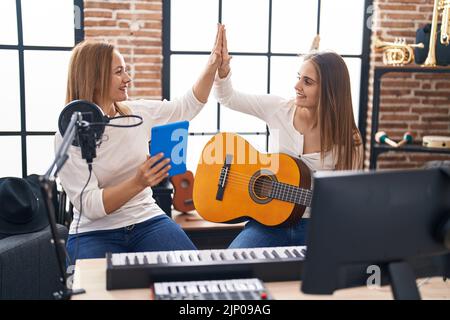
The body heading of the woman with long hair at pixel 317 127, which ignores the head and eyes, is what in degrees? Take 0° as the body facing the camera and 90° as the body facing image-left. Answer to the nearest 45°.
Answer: approximately 45°

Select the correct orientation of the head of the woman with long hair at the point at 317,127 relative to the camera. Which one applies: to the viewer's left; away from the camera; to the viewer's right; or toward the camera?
to the viewer's left

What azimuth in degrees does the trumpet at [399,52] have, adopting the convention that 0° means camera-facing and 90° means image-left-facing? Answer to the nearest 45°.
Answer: approximately 90°

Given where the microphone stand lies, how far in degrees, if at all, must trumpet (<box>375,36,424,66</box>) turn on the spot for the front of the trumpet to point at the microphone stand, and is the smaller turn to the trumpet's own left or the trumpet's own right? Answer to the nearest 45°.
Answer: approximately 90° to the trumpet's own left

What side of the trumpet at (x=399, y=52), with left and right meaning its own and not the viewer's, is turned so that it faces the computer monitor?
left

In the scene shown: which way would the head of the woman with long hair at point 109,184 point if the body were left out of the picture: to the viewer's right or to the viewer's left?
to the viewer's right

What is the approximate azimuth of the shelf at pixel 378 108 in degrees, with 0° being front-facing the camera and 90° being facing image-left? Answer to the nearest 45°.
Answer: approximately 0°

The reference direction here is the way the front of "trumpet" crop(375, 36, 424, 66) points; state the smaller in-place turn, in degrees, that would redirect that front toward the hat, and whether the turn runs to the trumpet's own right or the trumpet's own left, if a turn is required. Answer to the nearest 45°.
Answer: approximately 45° to the trumpet's own left

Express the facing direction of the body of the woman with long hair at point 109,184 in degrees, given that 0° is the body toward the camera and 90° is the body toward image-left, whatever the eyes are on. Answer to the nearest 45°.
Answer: approximately 315°

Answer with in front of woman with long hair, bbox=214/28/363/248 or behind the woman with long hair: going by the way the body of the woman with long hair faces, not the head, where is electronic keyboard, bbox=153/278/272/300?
in front
